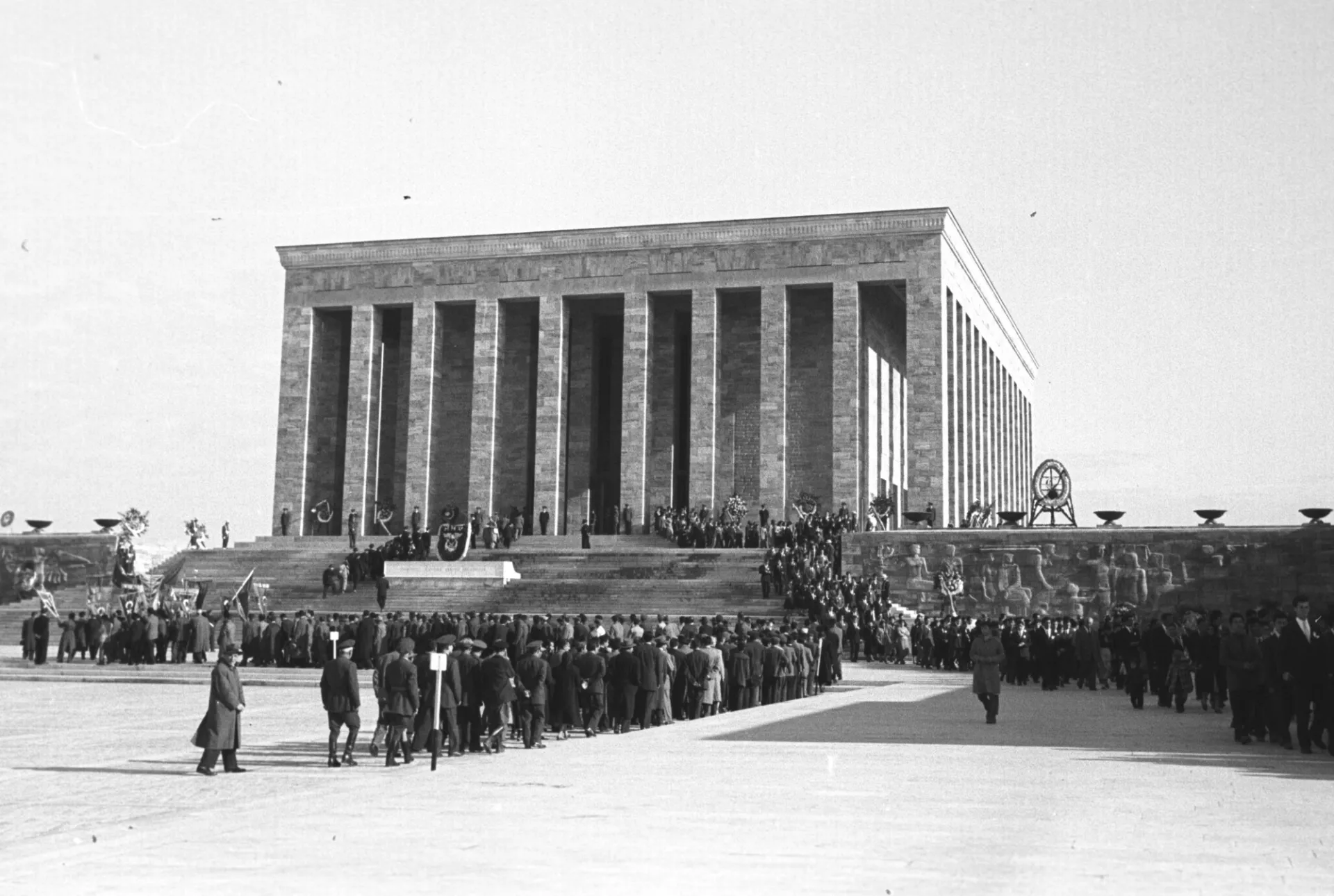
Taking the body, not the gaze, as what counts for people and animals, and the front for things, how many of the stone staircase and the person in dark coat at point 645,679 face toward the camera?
1

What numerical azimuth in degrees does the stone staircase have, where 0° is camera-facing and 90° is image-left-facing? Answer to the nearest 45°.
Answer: approximately 0°

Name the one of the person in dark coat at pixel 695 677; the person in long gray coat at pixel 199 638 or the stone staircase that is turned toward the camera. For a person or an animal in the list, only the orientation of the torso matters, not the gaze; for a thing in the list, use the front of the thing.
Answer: the stone staircase

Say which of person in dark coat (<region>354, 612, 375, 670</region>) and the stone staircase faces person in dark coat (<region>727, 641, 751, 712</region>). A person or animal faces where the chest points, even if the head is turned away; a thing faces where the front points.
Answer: the stone staircase

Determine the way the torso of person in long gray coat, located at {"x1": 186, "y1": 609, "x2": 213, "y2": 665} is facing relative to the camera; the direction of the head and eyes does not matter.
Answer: away from the camera

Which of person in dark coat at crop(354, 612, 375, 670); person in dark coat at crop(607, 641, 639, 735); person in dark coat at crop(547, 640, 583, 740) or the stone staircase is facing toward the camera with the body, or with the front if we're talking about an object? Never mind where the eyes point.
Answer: the stone staircase

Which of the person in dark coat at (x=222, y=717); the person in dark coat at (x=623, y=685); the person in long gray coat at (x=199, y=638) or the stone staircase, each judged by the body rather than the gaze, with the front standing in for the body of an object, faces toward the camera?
the stone staircase

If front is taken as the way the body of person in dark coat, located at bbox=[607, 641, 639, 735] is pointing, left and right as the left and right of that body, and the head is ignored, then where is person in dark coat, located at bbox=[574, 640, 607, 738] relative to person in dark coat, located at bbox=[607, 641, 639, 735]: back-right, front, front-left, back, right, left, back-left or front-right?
back-left

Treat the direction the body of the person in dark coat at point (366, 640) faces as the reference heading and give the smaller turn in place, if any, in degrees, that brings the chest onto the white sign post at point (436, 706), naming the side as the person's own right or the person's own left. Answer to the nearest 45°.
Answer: approximately 180°

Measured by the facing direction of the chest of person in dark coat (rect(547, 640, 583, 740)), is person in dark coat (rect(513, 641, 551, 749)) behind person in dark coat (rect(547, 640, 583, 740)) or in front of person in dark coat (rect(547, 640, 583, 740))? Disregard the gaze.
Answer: behind

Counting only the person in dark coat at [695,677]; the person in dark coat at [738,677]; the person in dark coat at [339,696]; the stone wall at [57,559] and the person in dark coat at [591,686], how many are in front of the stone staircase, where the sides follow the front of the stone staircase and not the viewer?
4
